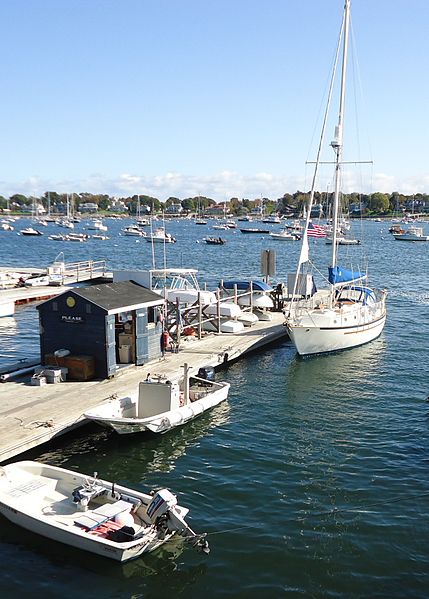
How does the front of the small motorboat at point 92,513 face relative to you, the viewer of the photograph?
facing away from the viewer and to the left of the viewer

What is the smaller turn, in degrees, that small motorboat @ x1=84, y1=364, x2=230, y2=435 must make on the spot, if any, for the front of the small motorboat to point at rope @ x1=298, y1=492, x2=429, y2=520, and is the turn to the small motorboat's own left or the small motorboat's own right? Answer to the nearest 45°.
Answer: approximately 90° to the small motorboat's own left

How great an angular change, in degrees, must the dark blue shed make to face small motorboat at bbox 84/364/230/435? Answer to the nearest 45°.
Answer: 0° — it already faces it

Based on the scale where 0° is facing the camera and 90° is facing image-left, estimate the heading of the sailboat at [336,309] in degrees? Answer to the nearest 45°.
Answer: approximately 45°

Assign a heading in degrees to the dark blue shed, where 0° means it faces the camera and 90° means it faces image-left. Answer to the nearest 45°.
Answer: approximately 315°

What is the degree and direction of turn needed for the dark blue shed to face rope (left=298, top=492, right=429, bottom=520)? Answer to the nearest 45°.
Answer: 0° — it already faces it

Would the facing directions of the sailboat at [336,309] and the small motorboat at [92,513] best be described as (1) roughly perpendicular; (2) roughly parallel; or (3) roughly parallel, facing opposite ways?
roughly perpendicular

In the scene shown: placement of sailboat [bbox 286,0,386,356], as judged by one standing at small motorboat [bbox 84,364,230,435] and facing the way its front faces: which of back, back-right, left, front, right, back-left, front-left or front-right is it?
back

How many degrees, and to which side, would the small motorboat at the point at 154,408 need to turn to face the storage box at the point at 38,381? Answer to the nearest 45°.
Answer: approximately 90° to its right

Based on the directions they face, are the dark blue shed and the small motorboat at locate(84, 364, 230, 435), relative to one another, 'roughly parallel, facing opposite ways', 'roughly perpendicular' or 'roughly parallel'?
roughly perpendicular

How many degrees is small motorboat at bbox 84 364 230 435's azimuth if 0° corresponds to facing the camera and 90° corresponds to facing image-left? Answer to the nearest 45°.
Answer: approximately 45°
